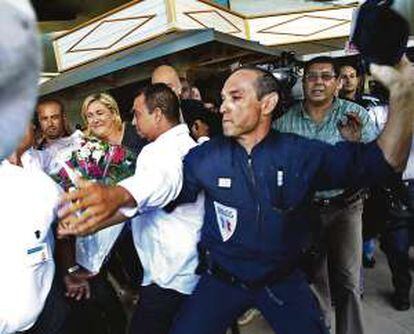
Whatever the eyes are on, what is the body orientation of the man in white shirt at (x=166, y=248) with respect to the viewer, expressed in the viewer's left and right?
facing to the left of the viewer

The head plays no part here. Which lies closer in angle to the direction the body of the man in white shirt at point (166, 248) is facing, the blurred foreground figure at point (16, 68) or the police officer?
the blurred foreground figure

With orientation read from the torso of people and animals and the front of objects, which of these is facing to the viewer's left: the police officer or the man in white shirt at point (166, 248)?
the man in white shirt

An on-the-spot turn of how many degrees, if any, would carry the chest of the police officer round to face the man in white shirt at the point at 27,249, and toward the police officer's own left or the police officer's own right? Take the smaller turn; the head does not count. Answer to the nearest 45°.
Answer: approximately 90° to the police officer's own right

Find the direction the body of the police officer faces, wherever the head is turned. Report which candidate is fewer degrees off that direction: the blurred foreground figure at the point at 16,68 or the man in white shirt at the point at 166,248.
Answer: the blurred foreground figure

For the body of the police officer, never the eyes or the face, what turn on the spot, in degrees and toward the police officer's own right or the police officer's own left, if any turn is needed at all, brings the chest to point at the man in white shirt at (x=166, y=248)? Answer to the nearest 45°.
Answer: approximately 90° to the police officer's own right
